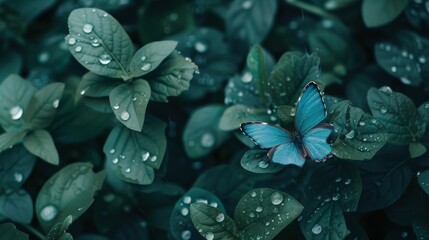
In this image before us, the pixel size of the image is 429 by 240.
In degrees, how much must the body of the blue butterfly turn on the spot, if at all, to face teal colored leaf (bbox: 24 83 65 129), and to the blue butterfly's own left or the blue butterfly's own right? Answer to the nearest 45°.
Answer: approximately 45° to the blue butterfly's own left

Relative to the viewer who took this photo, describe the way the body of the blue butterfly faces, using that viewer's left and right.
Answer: facing away from the viewer and to the left of the viewer

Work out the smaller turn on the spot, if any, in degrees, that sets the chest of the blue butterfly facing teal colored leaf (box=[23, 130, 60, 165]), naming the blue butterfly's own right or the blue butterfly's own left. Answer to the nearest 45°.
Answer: approximately 45° to the blue butterfly's own left
